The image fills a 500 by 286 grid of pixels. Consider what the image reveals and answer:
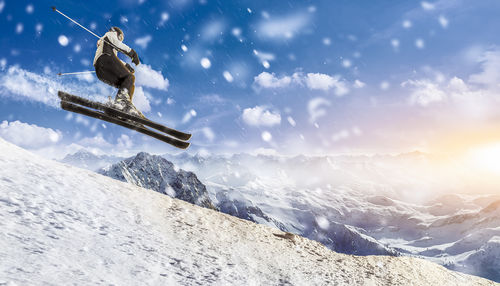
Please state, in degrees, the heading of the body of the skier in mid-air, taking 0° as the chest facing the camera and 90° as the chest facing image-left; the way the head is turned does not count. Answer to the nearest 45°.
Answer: approximately 270°
